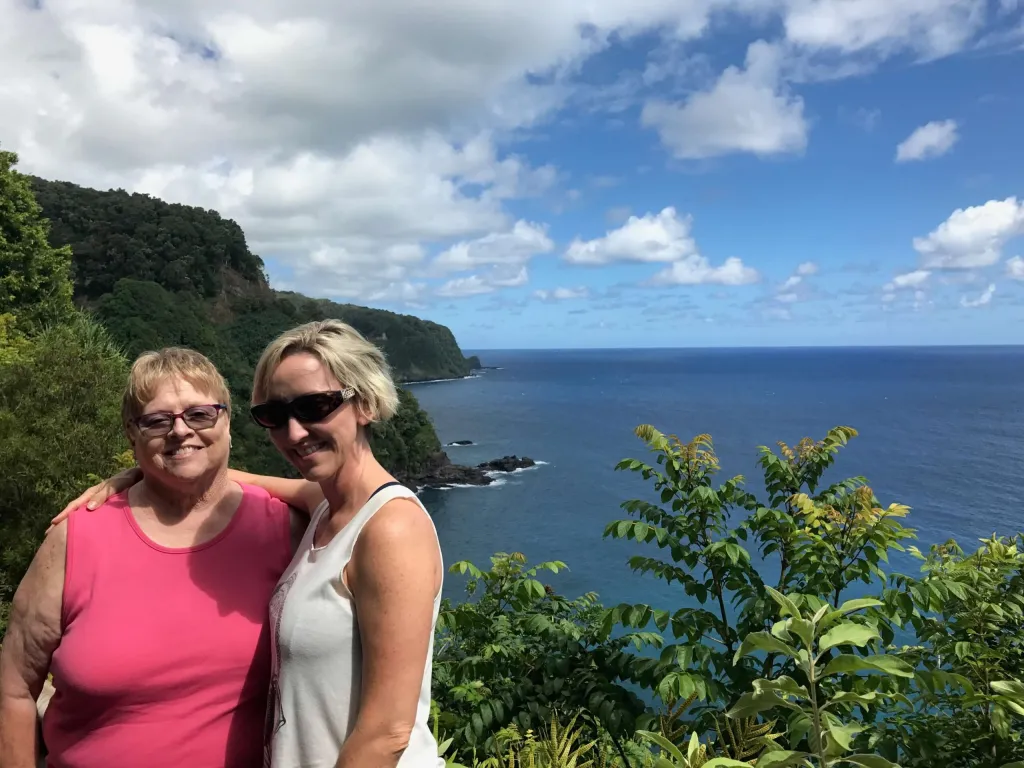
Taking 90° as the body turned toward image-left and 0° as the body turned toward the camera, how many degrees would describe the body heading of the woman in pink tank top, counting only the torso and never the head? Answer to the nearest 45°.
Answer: approximately 0°

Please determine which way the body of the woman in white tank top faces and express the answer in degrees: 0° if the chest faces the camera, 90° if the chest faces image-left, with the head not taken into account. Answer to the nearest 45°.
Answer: approximately 45°
